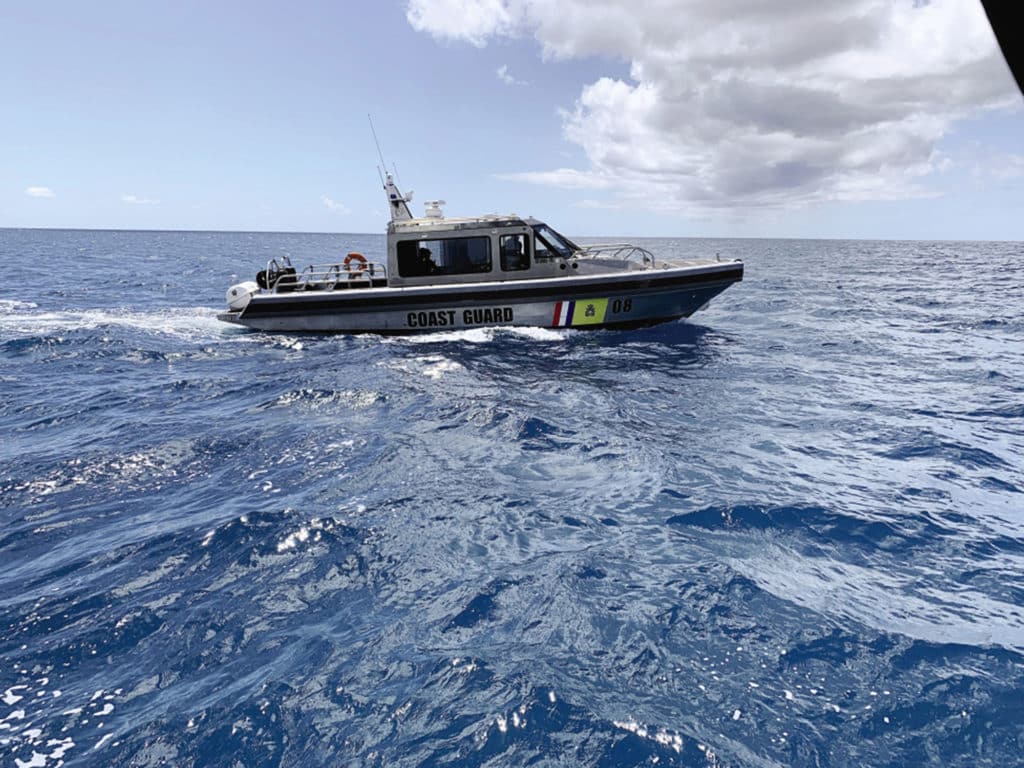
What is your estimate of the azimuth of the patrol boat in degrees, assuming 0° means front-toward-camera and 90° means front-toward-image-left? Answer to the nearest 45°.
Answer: approximately 270°
